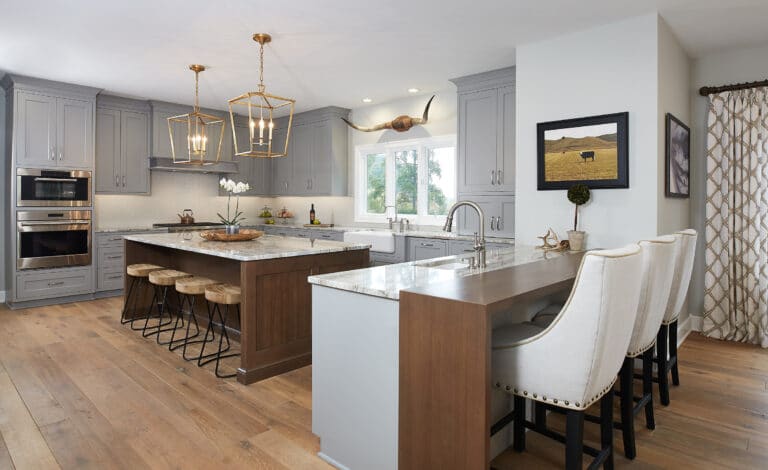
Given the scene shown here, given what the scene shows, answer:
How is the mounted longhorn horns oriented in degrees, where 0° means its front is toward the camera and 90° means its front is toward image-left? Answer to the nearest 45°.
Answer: approximately 45°

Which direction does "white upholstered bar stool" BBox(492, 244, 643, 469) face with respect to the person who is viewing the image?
facing away from the viewer and to the left of the viewer

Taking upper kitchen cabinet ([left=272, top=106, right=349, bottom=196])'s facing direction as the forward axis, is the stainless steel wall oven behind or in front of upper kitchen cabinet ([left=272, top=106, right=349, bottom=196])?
in front

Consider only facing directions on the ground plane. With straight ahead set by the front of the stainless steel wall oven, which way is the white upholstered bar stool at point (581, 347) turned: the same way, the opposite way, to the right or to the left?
the opposite way

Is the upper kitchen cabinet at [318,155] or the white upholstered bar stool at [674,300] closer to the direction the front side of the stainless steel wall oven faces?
the white upholstered bar stool

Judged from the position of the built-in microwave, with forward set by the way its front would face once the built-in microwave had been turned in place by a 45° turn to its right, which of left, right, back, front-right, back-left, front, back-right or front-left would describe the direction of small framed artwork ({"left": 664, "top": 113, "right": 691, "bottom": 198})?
left

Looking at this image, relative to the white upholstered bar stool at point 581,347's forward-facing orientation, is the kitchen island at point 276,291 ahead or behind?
ahead

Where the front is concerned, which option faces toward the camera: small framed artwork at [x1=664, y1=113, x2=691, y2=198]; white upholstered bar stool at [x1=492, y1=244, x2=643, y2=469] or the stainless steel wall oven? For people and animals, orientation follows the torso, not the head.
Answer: the stainless steel wall oven

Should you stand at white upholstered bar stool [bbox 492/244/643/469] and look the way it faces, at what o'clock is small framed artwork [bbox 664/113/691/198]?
The small framed artwork is roughly at 2 o'clock from the white upholstered bar stool.

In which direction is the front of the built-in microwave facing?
toward the camera
